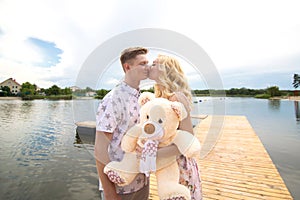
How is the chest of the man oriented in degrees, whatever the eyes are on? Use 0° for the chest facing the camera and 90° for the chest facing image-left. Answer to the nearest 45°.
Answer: approximately 270°

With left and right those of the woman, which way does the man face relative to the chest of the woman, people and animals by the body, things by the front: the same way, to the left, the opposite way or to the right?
the opposite way

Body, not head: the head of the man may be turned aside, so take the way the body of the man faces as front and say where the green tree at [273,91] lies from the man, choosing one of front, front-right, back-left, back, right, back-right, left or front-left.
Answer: front-left

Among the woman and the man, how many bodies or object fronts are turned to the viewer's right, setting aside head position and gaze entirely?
1

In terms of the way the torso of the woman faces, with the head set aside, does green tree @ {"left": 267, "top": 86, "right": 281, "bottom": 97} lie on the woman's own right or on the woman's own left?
on the woman's own right

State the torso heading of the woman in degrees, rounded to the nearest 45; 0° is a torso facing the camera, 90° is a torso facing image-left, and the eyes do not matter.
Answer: approximately 90°

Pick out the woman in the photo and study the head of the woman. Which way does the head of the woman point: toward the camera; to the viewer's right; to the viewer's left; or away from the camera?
to the viewer's left
